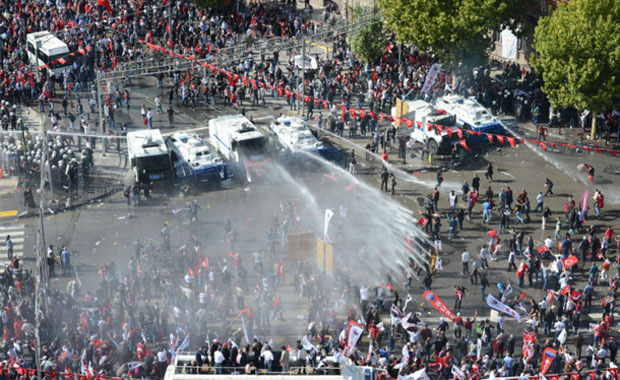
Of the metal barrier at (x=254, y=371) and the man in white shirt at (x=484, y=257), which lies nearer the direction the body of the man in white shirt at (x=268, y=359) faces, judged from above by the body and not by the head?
the man in white shirt

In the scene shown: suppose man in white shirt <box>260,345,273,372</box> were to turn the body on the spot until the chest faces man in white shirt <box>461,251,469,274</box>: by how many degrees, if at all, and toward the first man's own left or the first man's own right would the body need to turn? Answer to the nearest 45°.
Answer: approximately 45° to the first man's own right

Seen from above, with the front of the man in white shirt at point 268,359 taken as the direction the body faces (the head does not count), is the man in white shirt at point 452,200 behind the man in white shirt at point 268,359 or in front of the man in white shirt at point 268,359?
in front

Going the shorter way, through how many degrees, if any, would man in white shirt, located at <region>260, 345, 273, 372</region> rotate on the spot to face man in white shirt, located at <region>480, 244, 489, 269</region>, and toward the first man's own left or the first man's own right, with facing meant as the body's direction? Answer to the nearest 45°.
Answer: approximately 45° to the first man's own right

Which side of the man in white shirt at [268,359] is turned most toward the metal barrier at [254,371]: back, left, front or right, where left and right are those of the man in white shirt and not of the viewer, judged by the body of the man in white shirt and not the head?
back

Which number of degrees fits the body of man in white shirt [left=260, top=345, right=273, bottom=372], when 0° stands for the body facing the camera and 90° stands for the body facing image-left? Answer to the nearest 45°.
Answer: approximately 180°

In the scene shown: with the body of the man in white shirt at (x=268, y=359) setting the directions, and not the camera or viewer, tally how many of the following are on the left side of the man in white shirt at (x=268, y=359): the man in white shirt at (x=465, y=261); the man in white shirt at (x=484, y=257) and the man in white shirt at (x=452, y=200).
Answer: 0

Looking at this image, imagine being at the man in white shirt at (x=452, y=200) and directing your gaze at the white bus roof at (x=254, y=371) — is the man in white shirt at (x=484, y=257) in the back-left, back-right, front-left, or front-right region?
front-left

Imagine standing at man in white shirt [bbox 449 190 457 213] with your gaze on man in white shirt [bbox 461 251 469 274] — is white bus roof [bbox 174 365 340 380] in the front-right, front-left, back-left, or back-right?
front-right

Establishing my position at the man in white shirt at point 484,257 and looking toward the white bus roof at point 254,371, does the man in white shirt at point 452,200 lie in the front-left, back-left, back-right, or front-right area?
back-right
